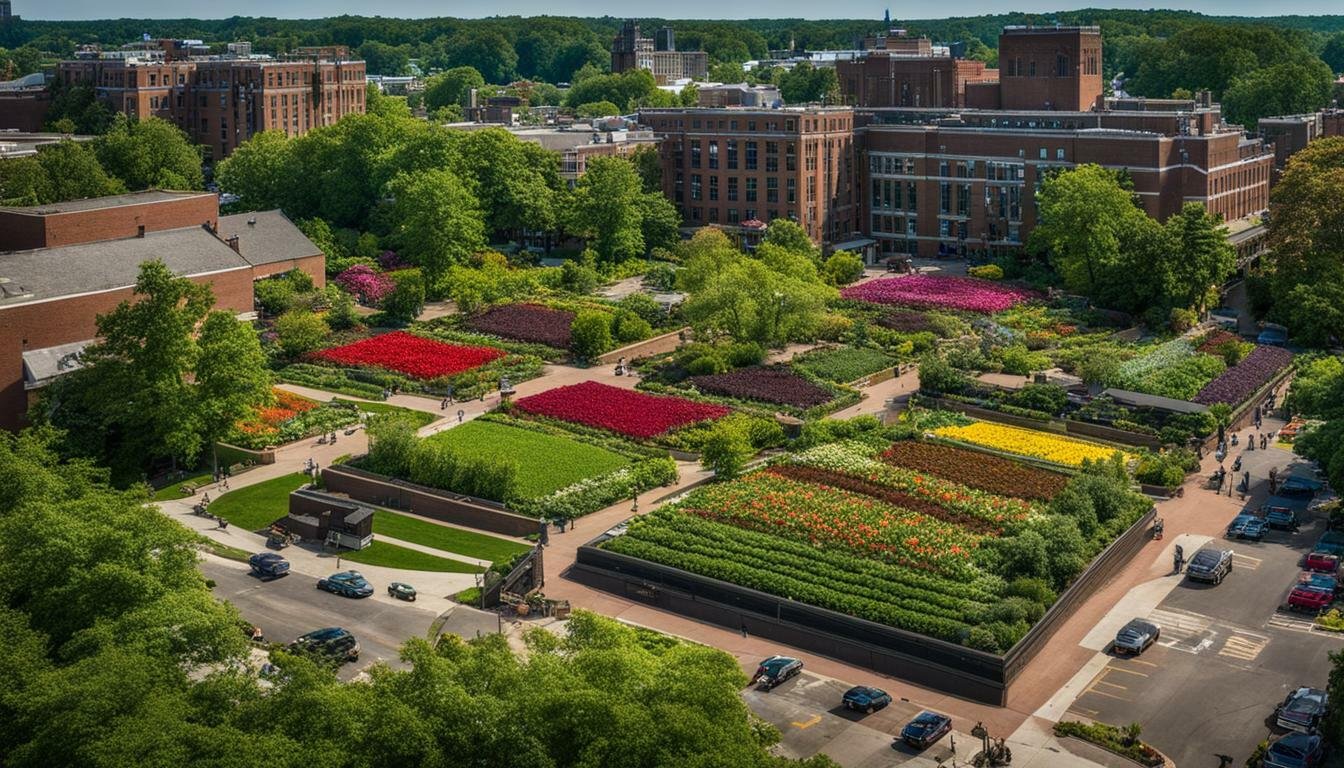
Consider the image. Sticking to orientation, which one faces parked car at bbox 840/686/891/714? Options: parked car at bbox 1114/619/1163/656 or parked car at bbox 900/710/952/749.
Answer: parked car at bbox 1114/619/1163/656

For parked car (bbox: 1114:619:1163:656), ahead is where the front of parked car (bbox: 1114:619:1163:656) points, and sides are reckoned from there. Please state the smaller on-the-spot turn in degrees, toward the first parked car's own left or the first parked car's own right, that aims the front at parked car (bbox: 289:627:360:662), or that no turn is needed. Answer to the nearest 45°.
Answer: approximately 135° to the first parked car's own left

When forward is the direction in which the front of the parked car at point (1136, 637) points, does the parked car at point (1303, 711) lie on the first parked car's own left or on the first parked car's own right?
on the first parked car's own left
